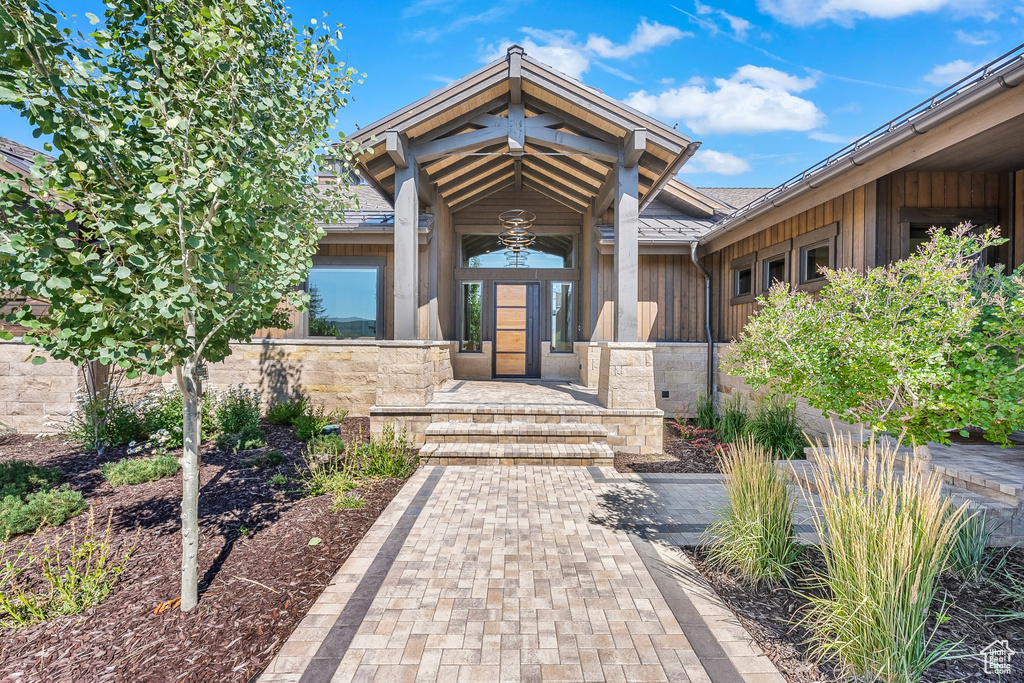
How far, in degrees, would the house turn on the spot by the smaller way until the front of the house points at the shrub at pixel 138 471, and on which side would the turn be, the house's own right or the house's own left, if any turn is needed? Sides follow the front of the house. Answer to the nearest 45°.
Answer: approximately 45° to the house's own right

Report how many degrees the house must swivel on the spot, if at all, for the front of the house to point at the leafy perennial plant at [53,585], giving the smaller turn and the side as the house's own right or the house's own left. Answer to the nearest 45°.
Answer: approximately 45° to the house's own right

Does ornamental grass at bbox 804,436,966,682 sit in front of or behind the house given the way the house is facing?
in front

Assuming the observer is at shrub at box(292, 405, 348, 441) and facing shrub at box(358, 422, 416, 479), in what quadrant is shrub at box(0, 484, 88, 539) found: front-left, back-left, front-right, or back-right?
front-right

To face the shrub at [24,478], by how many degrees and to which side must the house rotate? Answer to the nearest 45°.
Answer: approximately 45° to its right

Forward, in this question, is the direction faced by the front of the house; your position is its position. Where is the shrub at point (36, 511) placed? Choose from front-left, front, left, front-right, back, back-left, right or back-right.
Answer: front-right

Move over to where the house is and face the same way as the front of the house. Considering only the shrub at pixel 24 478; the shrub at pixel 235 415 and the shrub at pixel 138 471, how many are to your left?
0

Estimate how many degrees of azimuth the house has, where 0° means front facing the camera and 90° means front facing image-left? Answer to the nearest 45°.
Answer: approximately 0°

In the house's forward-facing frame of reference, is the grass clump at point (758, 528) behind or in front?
in front

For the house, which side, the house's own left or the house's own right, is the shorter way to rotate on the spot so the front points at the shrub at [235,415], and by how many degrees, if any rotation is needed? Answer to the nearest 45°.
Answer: approximately 90° to the house's own right
